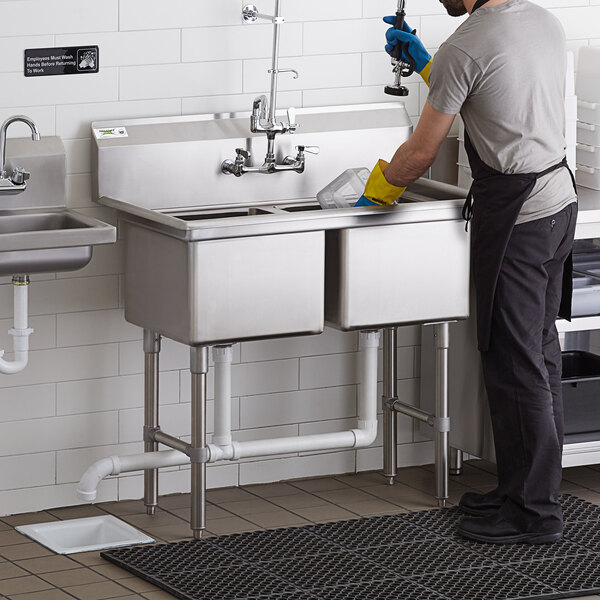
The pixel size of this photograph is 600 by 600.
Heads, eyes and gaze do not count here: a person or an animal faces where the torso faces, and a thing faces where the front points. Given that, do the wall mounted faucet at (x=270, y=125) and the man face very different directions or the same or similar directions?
very different directions

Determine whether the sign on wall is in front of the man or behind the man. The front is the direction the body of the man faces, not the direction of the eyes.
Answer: in front

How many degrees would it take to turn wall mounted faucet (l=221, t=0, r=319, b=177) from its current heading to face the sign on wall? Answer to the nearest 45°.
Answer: approximately 135° to its right

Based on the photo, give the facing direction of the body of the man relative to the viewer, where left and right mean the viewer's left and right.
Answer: facing away from the viewer and to the left of the viewer

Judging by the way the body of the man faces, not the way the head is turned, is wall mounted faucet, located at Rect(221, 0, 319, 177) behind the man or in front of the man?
in front

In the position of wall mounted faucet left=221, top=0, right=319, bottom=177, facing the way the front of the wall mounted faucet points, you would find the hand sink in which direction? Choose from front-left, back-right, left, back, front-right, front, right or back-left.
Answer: right

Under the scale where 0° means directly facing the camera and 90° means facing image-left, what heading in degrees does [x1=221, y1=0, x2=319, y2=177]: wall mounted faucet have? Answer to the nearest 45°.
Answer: approximately 315°
